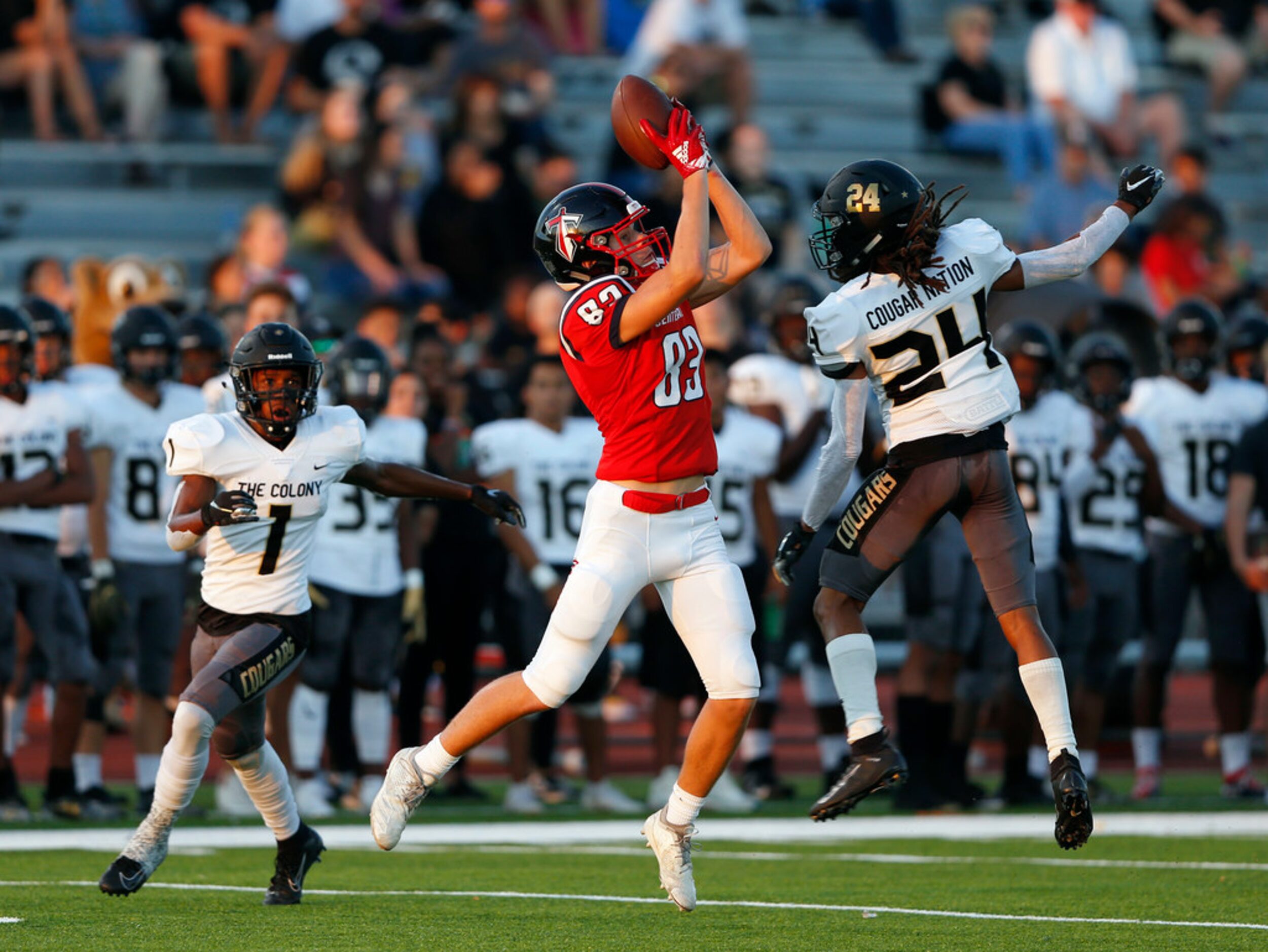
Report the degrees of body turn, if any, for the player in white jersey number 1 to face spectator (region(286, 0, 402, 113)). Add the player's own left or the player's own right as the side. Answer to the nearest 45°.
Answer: approximately 180°

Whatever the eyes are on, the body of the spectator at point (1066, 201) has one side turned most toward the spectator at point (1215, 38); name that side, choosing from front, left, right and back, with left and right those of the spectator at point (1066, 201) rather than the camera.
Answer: back

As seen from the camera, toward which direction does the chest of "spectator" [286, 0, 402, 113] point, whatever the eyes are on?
toward the camera

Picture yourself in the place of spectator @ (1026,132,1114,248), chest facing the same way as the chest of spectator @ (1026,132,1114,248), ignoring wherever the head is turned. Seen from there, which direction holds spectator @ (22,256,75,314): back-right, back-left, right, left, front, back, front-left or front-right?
front-right

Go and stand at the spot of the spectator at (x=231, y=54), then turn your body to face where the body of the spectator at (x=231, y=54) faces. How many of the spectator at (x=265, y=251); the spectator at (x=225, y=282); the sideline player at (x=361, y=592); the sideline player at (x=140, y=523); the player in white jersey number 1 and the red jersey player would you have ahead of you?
6

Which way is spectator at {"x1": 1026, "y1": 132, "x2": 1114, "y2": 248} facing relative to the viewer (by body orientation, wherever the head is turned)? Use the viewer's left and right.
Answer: facing the viewer

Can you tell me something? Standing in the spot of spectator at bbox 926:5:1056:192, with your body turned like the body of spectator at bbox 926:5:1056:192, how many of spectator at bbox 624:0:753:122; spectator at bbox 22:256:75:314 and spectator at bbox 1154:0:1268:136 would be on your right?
2

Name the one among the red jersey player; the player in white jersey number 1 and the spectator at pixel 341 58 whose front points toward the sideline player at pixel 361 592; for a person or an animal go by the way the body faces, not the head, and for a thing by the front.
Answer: the spectator

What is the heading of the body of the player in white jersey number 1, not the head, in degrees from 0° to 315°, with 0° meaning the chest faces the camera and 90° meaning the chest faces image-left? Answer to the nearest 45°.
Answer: approximately 0°

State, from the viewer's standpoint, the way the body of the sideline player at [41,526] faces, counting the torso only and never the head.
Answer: toward the camera

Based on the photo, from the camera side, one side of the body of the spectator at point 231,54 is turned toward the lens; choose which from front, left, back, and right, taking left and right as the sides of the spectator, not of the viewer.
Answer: front

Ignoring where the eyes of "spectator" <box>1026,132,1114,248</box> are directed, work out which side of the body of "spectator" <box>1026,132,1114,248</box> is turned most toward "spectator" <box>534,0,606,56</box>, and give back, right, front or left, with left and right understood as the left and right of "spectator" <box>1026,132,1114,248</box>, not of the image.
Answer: right
